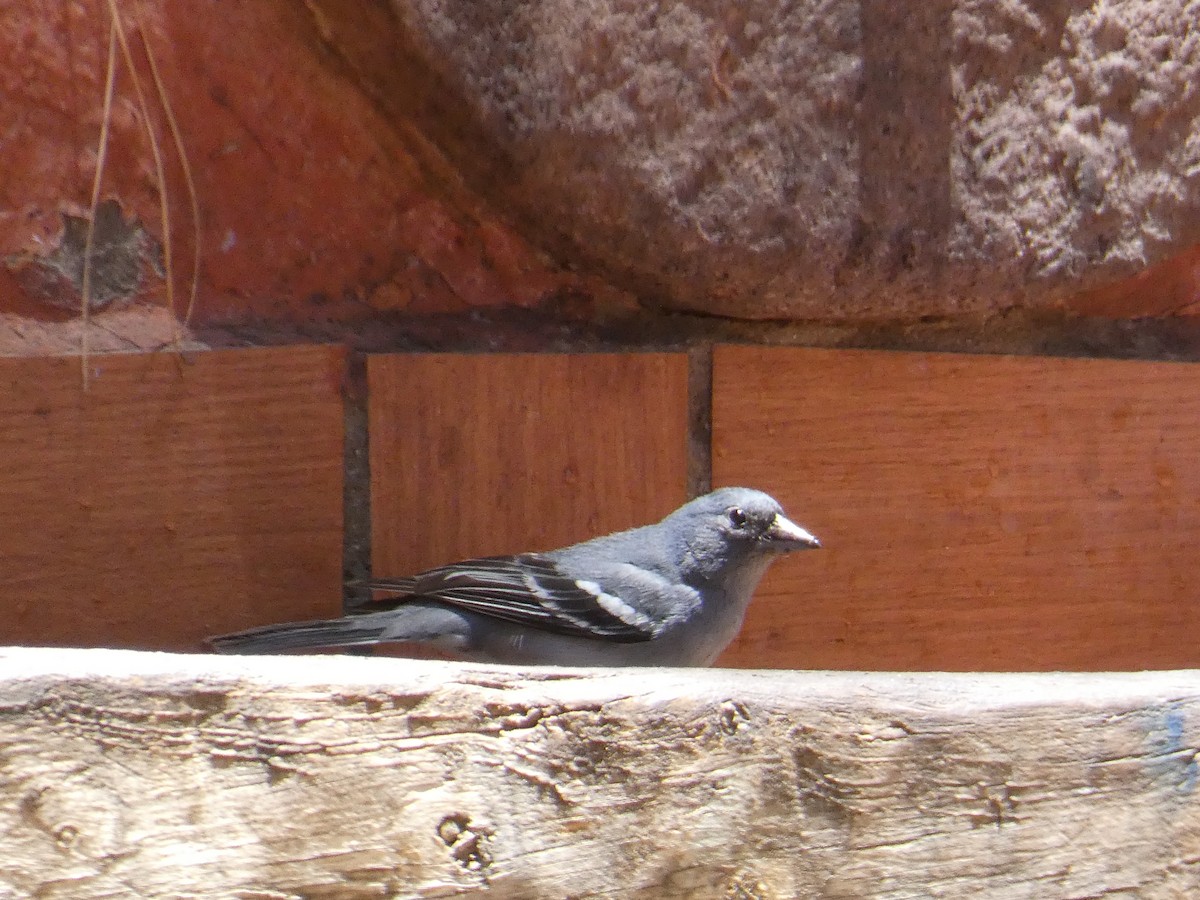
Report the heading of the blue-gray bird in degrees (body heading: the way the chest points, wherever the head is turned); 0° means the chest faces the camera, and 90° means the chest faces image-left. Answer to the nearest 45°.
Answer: approximately 270°
